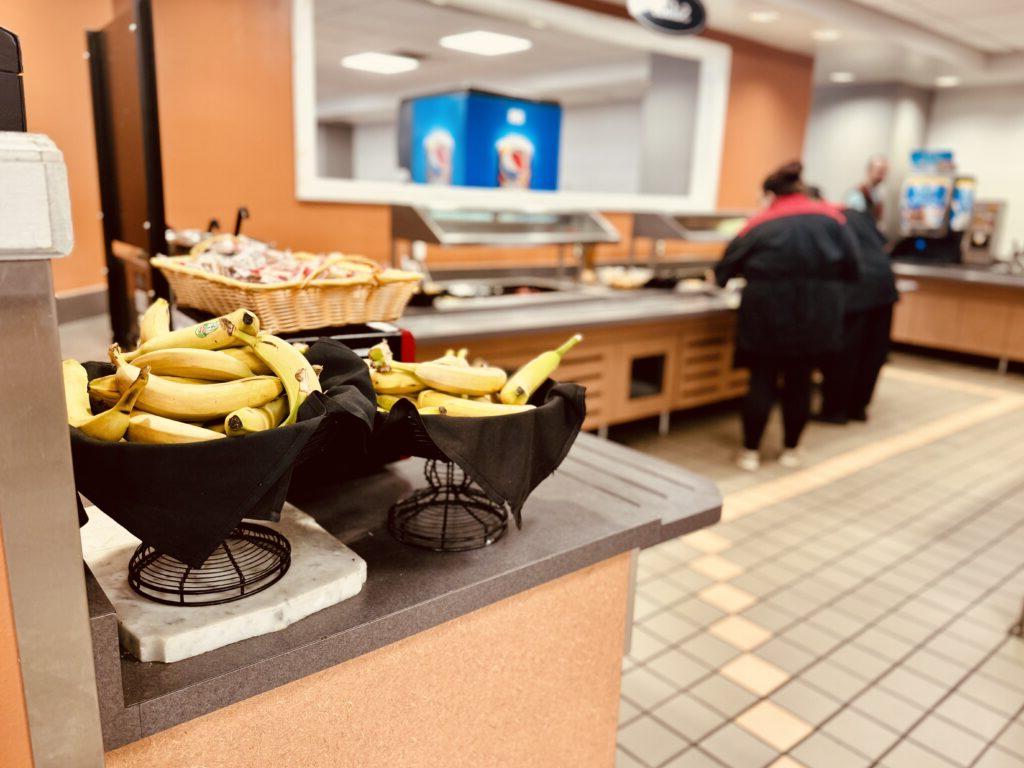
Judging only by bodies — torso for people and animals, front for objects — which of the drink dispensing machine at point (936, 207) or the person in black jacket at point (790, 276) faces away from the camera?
the person in black jacket

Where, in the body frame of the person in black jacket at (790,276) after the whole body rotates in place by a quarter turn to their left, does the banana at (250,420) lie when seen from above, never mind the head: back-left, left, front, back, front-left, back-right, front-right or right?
left

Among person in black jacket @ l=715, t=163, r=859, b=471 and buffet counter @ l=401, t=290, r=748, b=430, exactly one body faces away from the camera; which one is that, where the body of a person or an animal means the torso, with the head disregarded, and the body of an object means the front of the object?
the person in black jacket

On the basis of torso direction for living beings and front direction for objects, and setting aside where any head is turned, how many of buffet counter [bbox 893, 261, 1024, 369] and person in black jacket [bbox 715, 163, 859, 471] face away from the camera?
1

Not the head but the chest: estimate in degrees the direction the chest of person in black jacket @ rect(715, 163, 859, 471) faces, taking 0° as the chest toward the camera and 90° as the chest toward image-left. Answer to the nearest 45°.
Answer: approximately 180°

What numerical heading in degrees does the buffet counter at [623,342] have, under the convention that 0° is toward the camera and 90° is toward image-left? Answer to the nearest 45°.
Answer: approximately 315°
